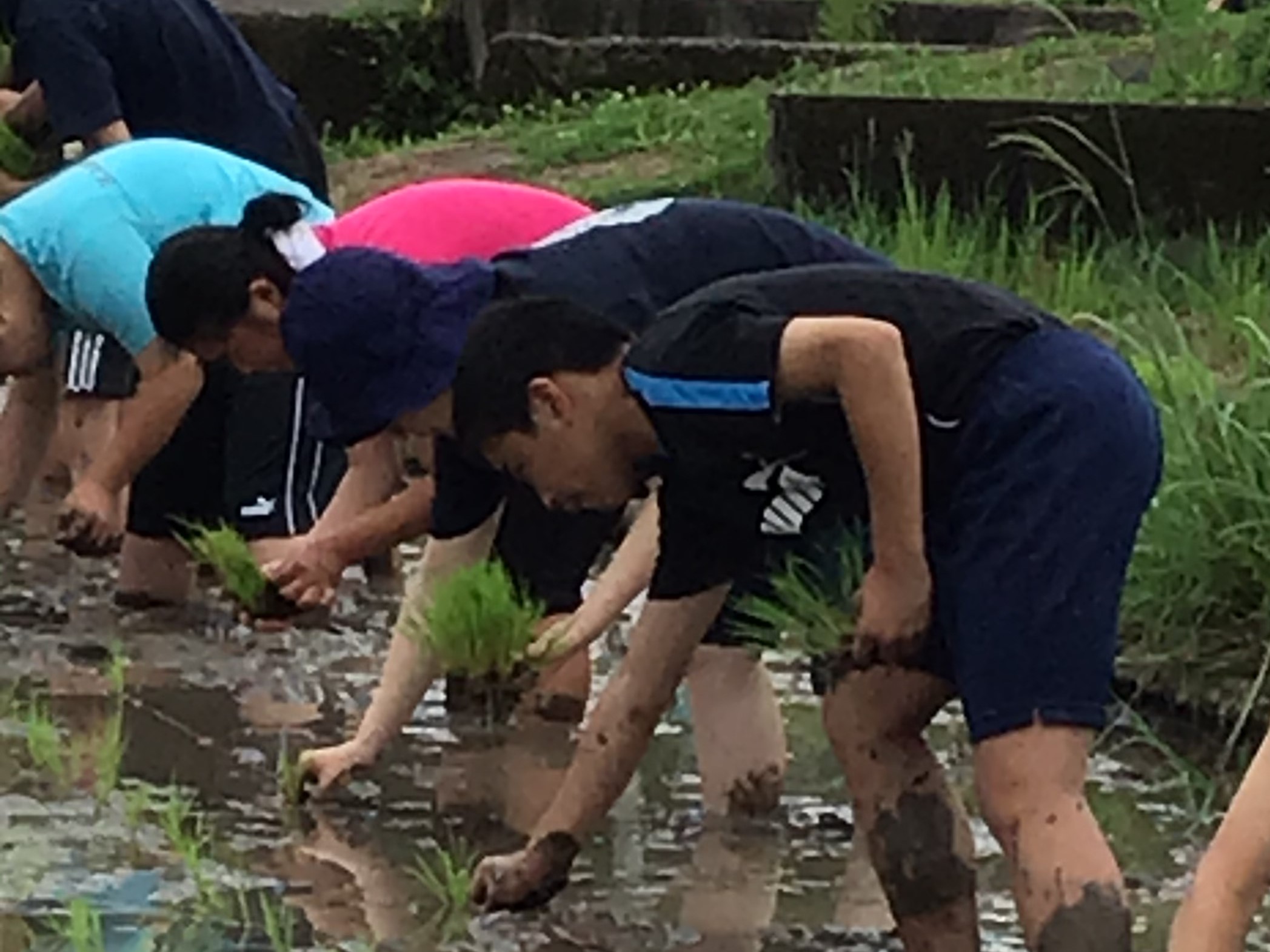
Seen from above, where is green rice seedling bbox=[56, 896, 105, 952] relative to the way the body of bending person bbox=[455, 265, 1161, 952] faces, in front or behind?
in front

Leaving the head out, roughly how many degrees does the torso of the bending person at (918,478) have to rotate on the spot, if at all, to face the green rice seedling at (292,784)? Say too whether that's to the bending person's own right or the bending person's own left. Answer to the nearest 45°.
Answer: approximately 45° to the bending person's own right

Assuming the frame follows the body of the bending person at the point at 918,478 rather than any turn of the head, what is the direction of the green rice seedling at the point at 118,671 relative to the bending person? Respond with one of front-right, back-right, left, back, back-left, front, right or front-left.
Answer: front-right

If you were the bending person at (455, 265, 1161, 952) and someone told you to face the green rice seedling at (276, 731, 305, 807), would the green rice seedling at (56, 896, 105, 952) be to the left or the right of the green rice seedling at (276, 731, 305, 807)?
left

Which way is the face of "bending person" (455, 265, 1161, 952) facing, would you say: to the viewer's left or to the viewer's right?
to the viewer's left

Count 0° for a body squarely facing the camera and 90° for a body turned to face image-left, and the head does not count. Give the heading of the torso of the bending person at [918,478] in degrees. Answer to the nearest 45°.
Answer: approximately 90°
